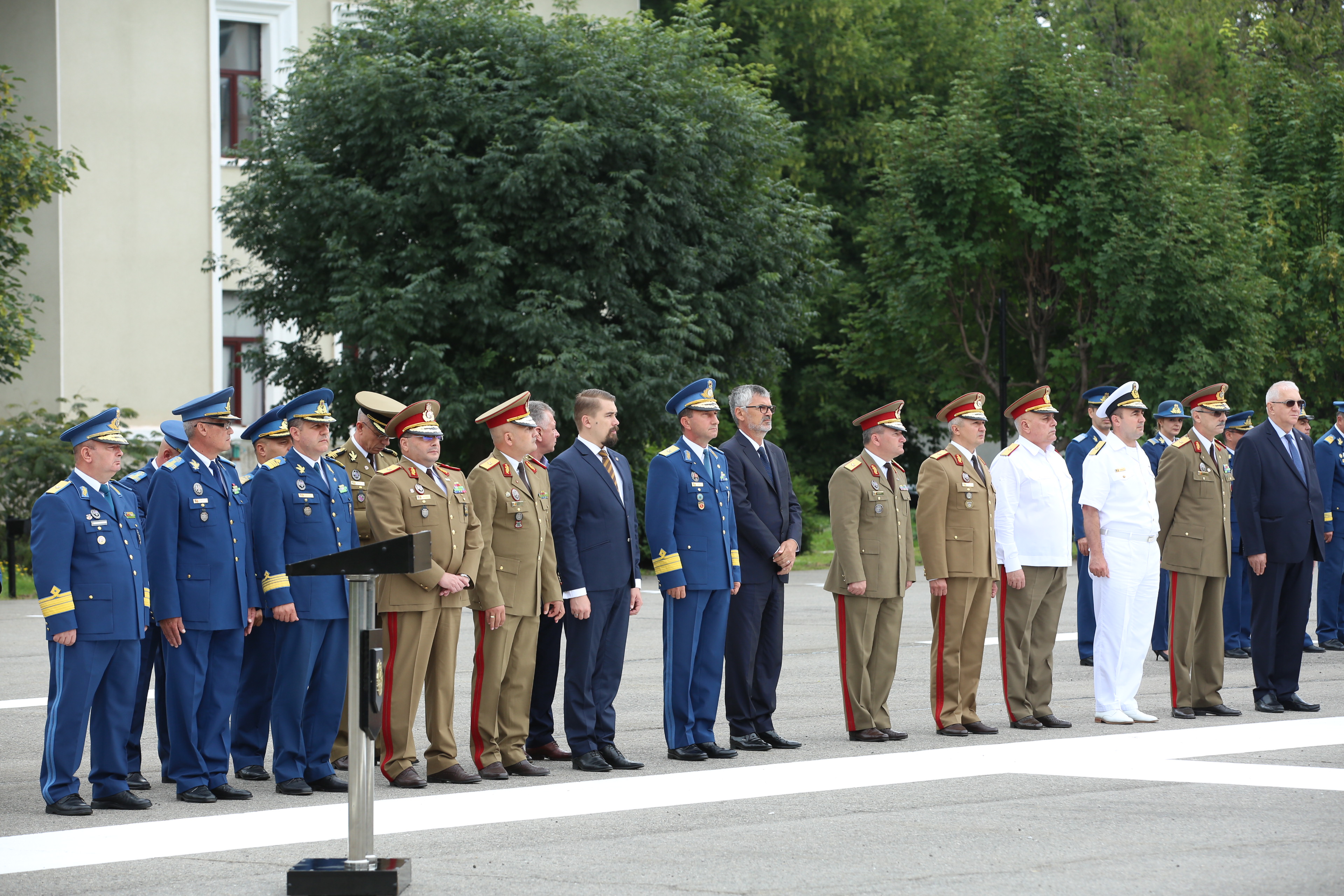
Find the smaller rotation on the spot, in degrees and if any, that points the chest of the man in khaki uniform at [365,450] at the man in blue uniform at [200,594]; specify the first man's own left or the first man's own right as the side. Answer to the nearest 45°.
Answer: approximately 90° to the first man's own right

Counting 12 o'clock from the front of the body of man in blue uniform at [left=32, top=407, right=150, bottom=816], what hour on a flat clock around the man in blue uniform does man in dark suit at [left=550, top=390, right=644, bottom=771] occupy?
The man in dark suit is roughly at 10 o'clock from the man in blue uniform.

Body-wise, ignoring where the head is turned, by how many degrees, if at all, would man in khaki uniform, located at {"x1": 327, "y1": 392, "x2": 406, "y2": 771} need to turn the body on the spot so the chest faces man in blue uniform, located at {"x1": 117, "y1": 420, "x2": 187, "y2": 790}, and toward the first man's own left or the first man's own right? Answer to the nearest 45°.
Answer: approximately 90° to the first man's own right

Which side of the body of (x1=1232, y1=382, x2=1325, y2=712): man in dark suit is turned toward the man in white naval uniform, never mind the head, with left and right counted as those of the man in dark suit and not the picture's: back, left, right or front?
right

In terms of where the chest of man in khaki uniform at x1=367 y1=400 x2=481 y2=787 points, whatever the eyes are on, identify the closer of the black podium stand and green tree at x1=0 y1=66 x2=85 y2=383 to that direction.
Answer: the black podium stand

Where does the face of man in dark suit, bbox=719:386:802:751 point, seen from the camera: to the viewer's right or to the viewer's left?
to the viewer's right

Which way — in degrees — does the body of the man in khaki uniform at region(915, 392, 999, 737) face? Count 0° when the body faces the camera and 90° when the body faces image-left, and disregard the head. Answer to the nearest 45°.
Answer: approximately 315°

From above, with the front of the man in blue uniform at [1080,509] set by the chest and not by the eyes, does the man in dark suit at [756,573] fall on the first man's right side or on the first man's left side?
on the first man's right side

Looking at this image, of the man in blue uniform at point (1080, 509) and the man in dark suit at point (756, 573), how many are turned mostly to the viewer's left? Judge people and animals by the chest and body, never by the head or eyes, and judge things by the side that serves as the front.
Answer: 0

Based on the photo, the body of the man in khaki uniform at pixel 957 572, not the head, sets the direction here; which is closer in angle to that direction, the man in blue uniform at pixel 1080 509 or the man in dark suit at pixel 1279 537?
the man in dark suit

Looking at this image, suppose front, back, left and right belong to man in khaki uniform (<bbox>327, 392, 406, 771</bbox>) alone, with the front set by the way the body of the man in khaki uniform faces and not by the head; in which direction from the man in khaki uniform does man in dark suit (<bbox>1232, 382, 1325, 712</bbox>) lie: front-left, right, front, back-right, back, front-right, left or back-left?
front-left
